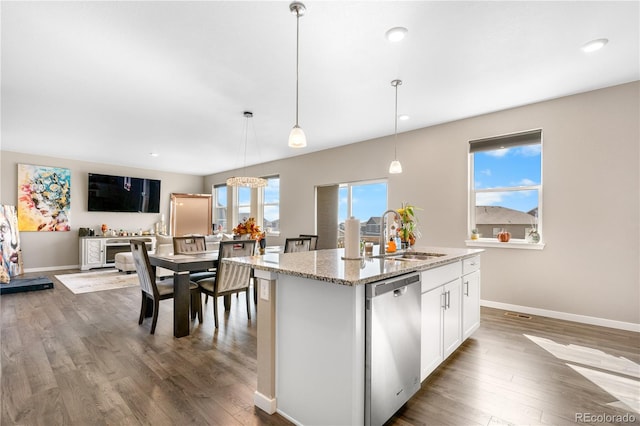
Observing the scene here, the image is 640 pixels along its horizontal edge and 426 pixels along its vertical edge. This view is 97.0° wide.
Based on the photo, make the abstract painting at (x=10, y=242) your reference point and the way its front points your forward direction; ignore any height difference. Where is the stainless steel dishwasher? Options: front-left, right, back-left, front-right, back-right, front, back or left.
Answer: front

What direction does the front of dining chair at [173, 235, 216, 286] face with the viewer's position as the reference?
facing the viewer and to the right of the viewer

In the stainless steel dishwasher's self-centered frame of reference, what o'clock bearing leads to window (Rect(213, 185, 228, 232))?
The window is roughly at 6 o'clock from the stainless steel dishwasher.

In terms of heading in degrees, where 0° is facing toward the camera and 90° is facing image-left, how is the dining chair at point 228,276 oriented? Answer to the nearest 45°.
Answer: approximately 135°

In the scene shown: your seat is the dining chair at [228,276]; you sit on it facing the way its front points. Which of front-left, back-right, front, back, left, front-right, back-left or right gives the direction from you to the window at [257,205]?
front-right

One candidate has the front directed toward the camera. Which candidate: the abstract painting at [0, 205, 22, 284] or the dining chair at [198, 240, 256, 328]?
the abstract painting

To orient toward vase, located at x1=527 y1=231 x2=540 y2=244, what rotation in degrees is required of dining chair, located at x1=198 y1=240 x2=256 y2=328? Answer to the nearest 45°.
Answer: approximately 135° to its right

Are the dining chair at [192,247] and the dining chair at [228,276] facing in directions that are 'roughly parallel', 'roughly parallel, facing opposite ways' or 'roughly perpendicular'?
roughly parallel, facing opposite ways

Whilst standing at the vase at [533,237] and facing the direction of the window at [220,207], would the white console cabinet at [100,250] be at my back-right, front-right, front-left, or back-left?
front-left

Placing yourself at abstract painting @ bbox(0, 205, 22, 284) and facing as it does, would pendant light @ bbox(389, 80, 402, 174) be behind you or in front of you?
in front

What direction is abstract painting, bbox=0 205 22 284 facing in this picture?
toward the camera

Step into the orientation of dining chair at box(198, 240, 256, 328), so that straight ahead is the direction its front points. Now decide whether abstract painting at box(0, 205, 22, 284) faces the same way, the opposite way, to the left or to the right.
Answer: the opposite way

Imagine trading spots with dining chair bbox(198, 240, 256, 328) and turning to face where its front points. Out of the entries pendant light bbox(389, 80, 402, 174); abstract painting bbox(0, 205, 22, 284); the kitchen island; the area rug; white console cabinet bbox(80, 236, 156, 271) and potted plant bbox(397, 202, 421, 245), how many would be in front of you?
3

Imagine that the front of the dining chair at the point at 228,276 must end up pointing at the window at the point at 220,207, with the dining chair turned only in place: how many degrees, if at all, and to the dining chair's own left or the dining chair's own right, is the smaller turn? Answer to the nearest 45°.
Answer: approximately 45° to the dining chair's own right

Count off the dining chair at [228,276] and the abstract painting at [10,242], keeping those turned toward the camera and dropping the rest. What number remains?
1

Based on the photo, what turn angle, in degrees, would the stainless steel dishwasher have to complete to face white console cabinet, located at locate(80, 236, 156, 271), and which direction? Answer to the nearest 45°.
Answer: approximately 180°
